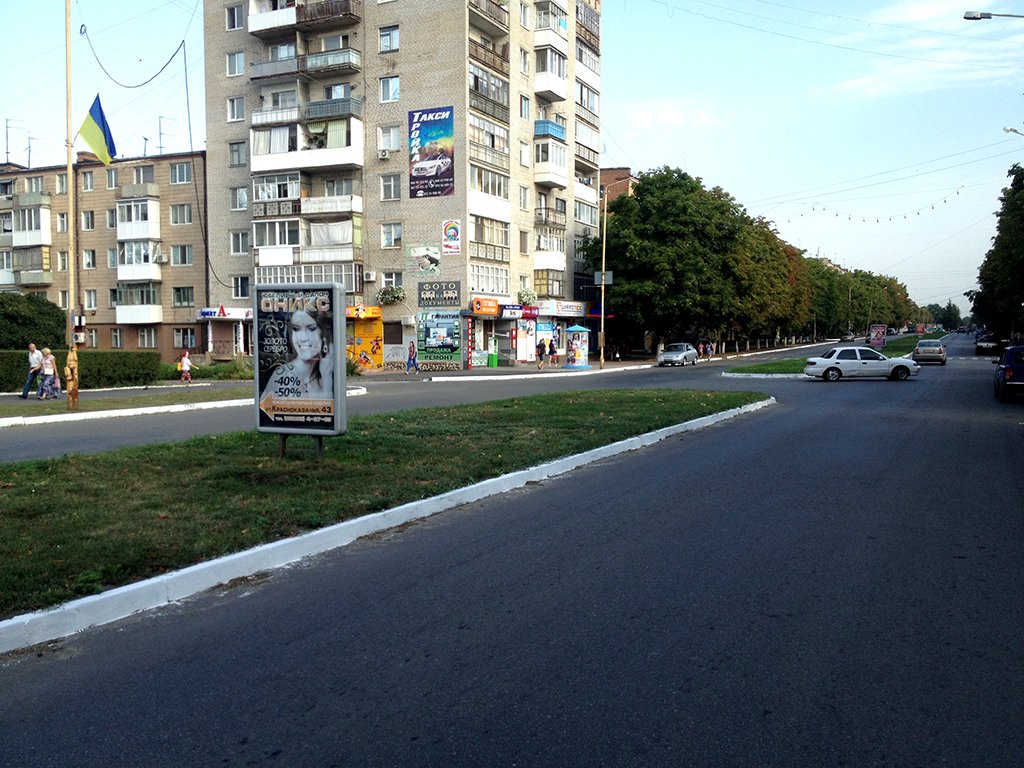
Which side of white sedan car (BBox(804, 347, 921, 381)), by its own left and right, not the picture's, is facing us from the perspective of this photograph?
right

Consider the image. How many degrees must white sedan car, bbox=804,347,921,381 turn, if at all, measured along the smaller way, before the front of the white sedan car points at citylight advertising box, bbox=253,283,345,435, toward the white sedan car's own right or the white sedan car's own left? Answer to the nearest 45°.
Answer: approximately 90° to the white sedan car's own right

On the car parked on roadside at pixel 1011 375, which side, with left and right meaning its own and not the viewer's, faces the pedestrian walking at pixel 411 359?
left

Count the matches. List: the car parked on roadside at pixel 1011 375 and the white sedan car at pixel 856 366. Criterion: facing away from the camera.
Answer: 1

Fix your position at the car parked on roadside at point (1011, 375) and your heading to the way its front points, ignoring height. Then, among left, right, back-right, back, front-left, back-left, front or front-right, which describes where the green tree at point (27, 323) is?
left

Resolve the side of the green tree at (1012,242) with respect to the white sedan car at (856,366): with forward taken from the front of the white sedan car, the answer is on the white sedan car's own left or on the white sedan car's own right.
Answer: on the white sedan car's own left

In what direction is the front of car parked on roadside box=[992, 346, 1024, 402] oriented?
away from the camera

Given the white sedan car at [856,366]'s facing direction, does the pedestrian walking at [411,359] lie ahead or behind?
behind

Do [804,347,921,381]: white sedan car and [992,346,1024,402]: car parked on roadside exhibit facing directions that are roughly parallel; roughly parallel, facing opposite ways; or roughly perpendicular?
roughly perpendicular

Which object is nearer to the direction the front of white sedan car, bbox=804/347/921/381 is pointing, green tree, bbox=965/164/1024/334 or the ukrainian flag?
the green tree

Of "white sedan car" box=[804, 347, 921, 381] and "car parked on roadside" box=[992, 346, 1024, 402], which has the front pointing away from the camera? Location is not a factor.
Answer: the car parked on roadside

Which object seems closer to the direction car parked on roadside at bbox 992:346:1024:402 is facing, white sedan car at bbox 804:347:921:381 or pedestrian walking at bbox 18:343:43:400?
the white sedan car
